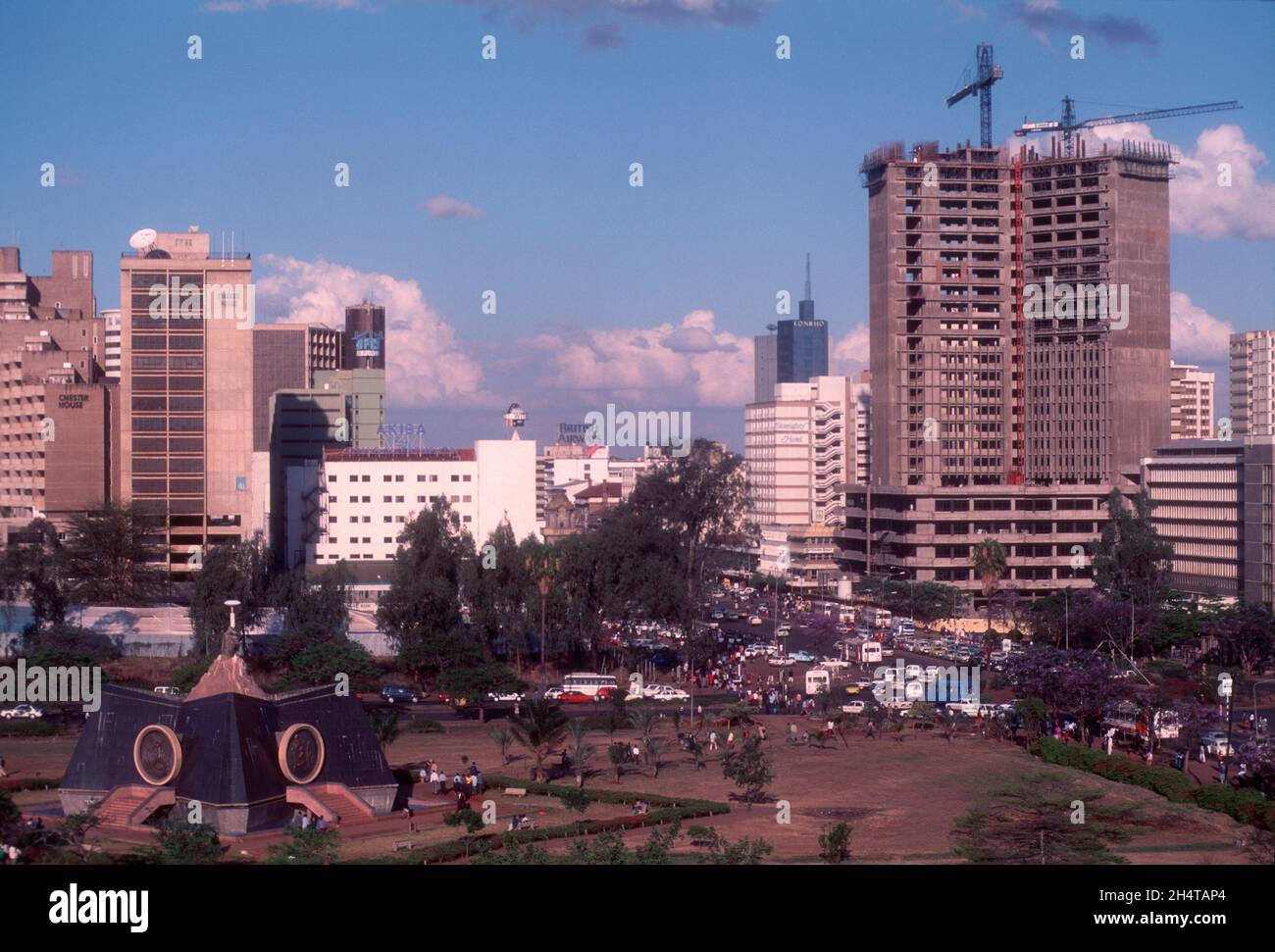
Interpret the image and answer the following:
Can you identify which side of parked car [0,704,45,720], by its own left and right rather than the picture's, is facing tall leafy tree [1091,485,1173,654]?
back

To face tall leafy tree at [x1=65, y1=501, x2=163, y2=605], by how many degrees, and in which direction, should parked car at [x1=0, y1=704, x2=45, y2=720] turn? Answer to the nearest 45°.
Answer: approximately 90° to its right

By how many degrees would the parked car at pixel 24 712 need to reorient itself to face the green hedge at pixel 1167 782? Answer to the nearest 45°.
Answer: approximately 135° to its left

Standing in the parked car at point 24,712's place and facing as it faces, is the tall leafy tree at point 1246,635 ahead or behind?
behind

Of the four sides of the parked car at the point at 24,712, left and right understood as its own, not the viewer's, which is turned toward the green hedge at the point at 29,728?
left
